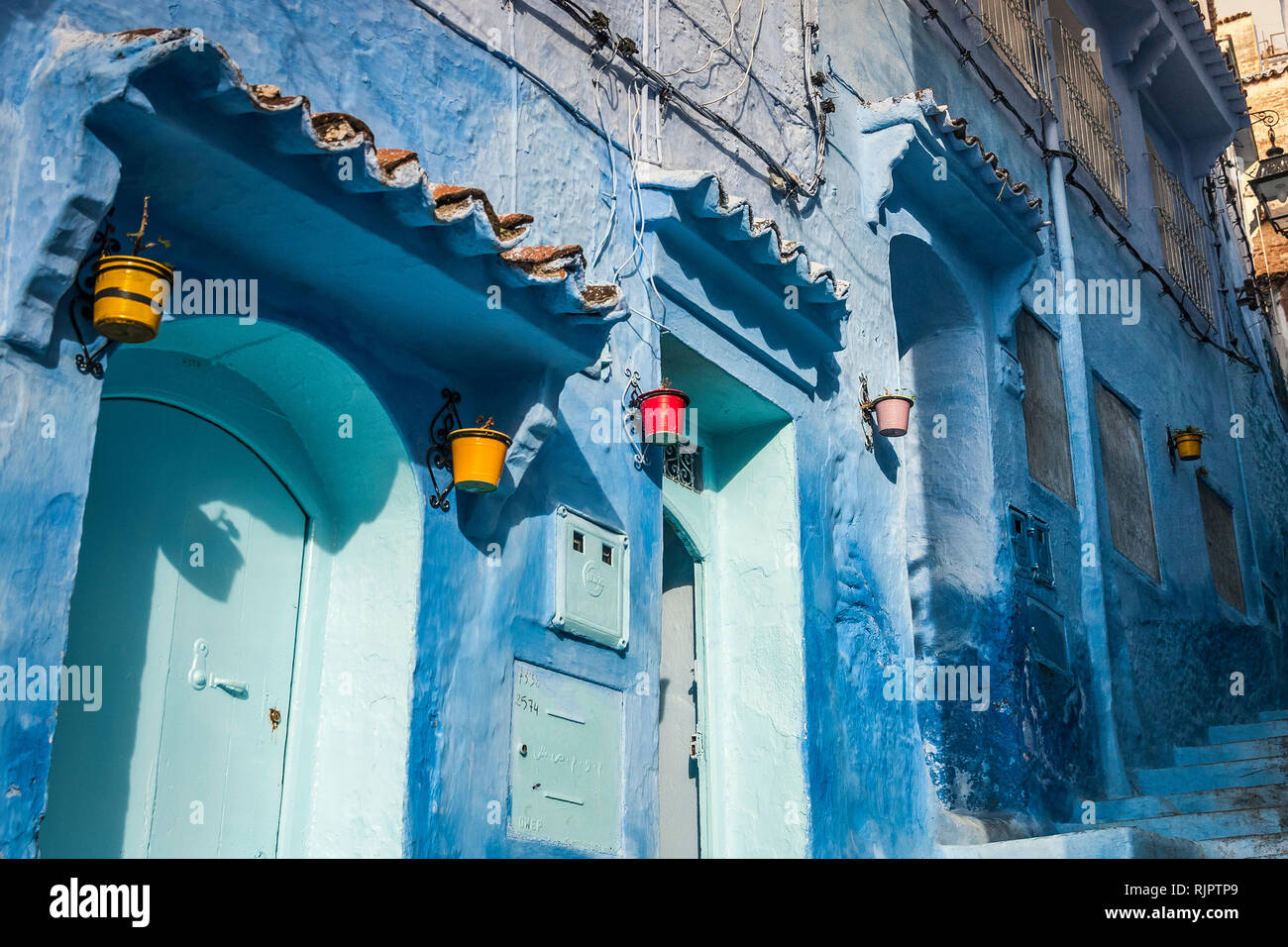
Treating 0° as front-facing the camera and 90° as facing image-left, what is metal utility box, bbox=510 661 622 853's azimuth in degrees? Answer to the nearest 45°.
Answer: approximately 315°

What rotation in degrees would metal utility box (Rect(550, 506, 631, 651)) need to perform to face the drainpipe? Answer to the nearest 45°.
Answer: approximately 90° to its left

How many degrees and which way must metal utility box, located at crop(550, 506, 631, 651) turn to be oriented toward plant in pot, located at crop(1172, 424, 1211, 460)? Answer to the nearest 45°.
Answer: approximately 90° to its left

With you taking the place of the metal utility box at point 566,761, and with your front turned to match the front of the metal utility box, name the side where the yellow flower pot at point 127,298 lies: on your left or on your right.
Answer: on your right

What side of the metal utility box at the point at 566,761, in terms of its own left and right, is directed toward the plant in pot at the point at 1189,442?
left

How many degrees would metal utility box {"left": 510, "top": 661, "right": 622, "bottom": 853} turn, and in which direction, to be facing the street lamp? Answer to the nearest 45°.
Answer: approximately 90° to its left

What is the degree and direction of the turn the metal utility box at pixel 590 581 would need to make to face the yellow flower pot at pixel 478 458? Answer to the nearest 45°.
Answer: approximately 90° to its right

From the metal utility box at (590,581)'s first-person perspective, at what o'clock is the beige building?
The beige building is roughly at 9 o'clock from the metal utility box.

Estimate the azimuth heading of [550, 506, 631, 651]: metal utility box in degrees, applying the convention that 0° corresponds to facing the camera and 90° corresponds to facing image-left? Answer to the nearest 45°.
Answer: approximately 315°
